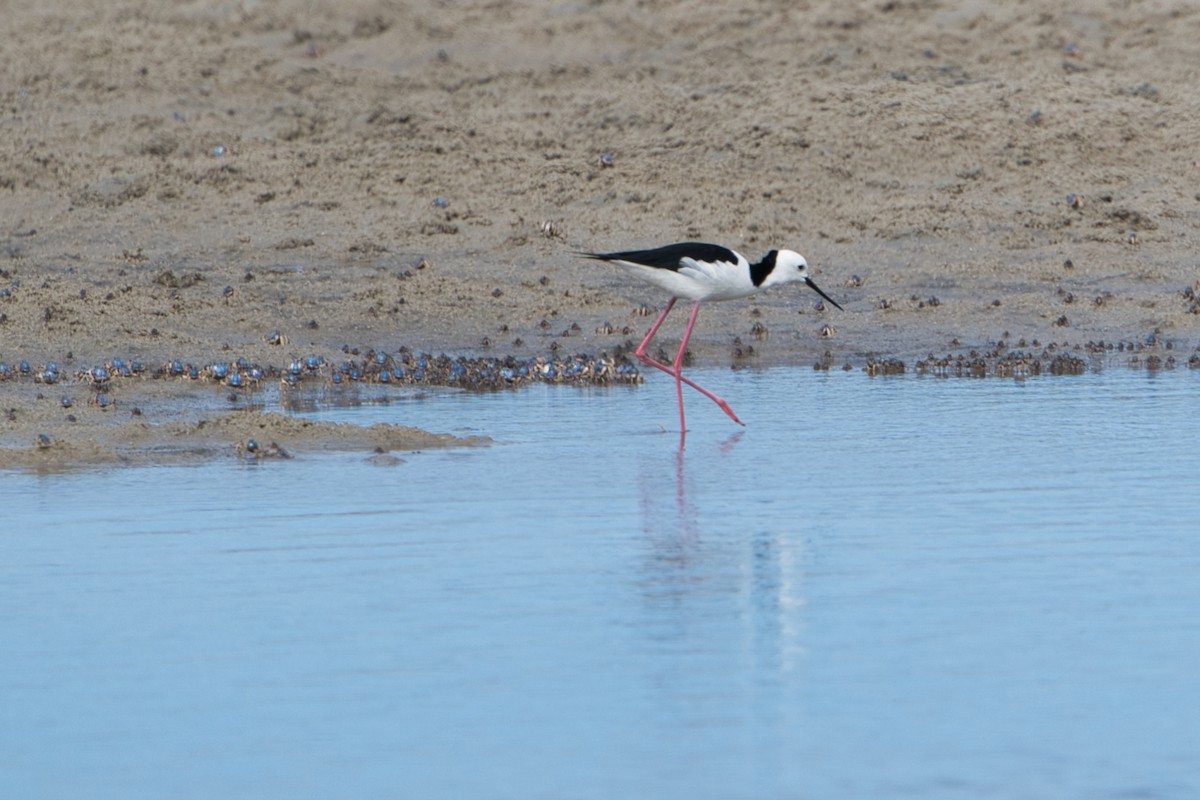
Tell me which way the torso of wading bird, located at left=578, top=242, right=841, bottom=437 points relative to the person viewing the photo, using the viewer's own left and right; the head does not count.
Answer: facing to the right of the viewer
